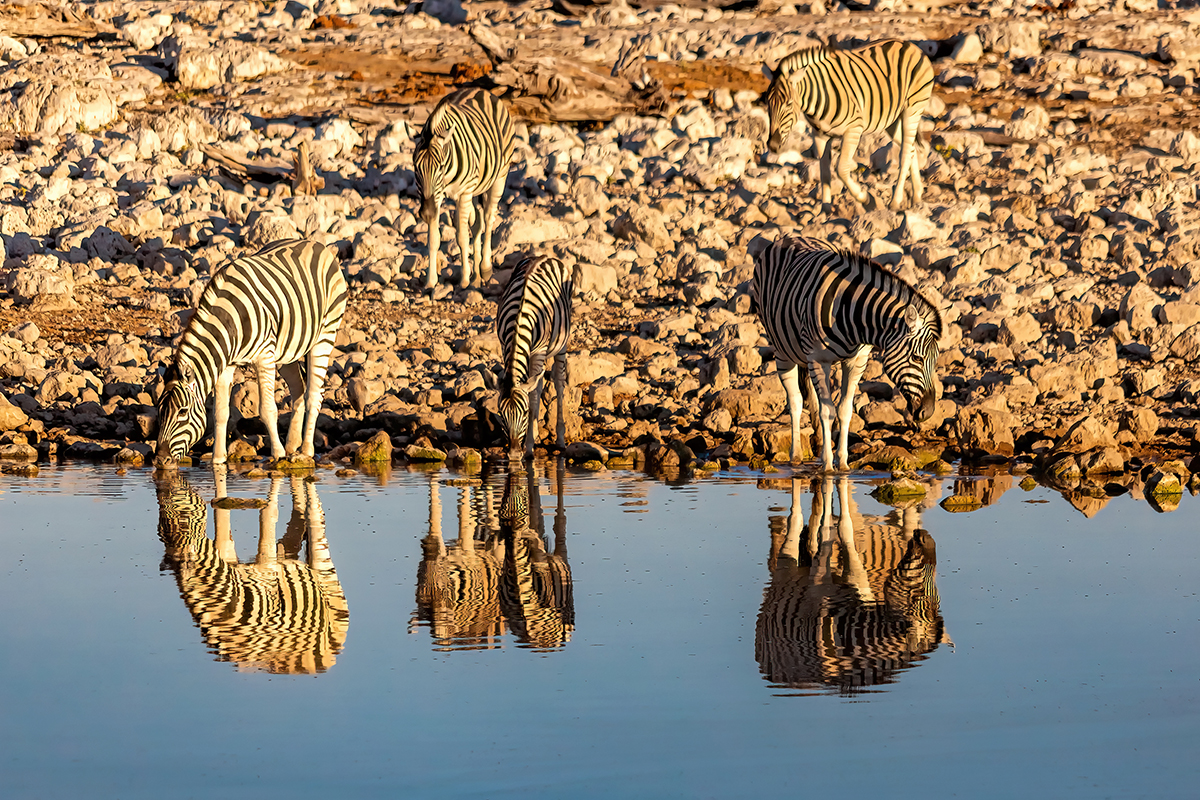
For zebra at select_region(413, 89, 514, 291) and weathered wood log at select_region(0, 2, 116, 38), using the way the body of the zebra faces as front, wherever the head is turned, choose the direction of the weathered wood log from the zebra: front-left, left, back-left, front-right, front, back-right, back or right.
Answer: right

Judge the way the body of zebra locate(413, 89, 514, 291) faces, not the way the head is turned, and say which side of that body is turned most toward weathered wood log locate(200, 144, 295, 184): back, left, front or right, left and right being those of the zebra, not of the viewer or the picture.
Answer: right

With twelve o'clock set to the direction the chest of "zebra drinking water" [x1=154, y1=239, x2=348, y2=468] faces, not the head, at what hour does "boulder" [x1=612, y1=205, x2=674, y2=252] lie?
The boulder is roughly at 6 o'clock from the zebra drinking water.

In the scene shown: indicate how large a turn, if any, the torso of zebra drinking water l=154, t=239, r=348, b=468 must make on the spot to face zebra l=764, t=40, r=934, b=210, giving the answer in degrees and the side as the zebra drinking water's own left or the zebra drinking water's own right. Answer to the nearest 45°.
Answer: approximately 180°

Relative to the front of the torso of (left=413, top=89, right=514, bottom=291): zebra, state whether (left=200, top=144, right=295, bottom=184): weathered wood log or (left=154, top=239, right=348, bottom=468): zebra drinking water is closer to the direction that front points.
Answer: the zebra drinking water

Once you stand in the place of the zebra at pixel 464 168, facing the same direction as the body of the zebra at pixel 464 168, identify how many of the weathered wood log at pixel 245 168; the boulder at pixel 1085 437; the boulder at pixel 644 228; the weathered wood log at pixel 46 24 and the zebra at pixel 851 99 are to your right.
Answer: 2

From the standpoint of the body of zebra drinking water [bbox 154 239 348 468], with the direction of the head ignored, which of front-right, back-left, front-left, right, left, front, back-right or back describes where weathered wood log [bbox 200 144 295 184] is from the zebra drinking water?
back-right

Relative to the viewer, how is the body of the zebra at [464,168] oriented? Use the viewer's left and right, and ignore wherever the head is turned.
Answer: facing the viewer and to the left of the viewer
